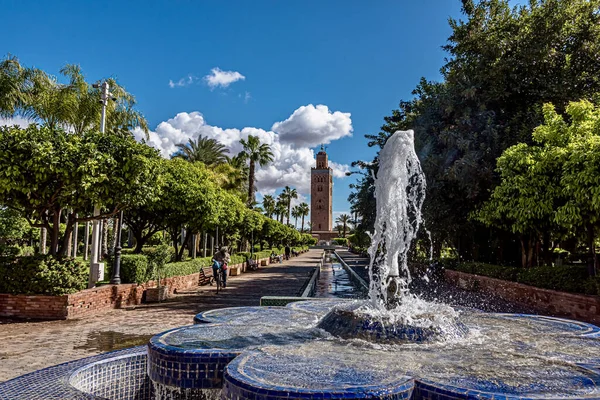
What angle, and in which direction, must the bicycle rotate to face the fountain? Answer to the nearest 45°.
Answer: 0° — it already faces it

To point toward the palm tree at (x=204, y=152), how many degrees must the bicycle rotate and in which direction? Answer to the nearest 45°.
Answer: approximately 180°

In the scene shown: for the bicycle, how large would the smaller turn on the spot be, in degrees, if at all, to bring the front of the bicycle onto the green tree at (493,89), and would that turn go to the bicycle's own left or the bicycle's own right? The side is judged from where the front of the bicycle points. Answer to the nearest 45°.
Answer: approximately 90° to the bicycle's own left

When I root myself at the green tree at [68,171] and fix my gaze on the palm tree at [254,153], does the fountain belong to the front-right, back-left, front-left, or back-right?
back-right

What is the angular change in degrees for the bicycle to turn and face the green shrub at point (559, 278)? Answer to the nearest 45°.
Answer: approximately 45° to its left

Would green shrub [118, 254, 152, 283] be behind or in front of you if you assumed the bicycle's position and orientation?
in front

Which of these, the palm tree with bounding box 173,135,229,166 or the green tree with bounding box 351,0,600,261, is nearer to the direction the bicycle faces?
the green tree

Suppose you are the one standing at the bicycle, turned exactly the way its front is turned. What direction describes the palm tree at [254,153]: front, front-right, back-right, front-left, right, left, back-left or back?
back

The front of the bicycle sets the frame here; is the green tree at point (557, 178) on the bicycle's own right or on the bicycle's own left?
on the bicycle's own left
